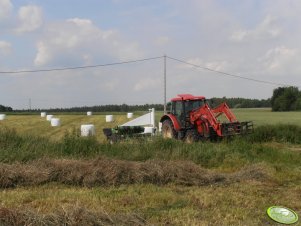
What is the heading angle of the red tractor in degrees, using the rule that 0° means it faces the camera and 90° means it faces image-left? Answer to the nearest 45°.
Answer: approximately 315°
